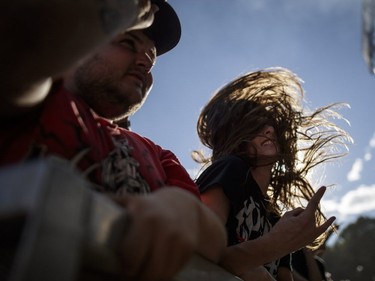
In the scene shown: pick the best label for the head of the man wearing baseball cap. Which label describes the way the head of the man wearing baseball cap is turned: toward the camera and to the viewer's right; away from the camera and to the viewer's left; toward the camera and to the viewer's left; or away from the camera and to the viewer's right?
toward the camera and to the viewer's right

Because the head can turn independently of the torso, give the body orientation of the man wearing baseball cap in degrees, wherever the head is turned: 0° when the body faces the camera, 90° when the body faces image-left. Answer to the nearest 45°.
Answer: approximately 315°

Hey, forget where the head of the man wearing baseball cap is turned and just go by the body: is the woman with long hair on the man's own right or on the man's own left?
on the man's own left
